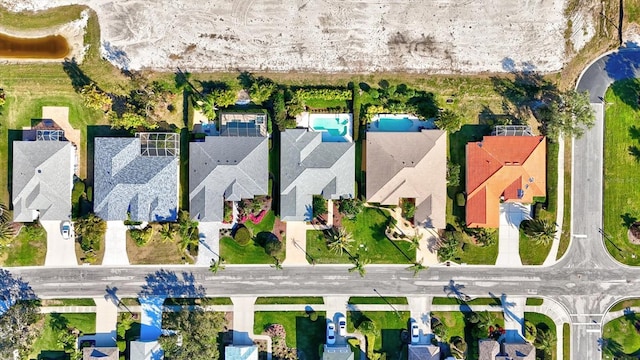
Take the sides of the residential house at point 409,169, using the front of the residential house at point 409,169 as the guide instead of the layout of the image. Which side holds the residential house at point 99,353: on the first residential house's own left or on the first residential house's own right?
on the first residential house's own right

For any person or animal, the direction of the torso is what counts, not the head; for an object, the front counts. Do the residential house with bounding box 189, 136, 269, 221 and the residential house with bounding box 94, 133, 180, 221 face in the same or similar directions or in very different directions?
same or similar directions

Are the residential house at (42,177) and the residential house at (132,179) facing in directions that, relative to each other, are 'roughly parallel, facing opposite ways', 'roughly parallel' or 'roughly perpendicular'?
roughly parallel

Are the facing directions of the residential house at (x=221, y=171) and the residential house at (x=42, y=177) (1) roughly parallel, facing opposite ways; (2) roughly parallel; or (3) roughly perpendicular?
roughly parallel

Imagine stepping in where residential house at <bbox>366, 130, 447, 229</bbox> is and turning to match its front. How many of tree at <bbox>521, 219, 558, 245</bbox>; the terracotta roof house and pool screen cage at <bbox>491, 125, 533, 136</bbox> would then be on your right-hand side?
0

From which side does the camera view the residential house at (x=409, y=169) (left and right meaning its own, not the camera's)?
front

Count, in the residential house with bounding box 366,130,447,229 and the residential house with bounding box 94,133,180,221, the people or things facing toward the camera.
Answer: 2

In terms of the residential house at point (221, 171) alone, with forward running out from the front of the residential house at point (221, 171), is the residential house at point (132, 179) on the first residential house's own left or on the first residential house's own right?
on the first residential house's own right

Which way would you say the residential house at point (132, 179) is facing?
toward the camera

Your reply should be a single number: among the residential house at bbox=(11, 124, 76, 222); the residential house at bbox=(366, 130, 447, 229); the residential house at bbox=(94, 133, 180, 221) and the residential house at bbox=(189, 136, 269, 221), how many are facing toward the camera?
4

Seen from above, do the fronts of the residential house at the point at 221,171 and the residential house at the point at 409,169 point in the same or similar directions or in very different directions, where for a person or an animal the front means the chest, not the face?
same or similar directions

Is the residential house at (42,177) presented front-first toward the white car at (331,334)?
no

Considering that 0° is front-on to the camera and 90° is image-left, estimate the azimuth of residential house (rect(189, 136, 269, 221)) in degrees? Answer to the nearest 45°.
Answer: approximately 0°

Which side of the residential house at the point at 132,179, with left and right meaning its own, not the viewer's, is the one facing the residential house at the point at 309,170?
left

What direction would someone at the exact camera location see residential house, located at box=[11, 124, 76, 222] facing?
facing the viewer
